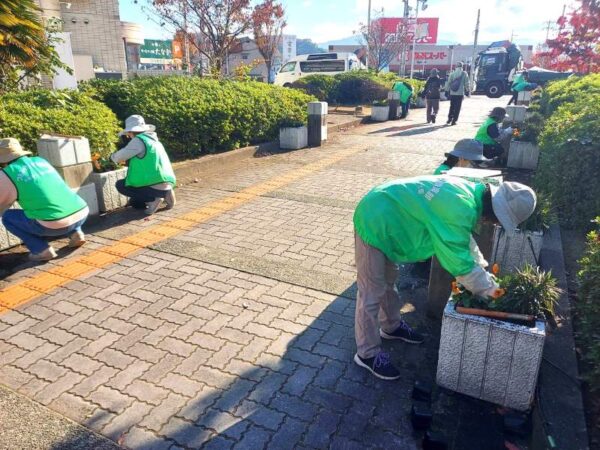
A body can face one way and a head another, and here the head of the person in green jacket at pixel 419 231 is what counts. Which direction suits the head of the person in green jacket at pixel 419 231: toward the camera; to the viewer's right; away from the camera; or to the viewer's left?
to the viewer's right

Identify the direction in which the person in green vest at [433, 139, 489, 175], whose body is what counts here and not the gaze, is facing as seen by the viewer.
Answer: to the viewer's right

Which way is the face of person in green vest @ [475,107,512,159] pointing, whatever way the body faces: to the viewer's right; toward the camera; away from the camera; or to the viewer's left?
to the viewer's right

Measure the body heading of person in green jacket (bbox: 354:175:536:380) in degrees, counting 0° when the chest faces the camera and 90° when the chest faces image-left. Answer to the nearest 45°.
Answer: approximately 270°

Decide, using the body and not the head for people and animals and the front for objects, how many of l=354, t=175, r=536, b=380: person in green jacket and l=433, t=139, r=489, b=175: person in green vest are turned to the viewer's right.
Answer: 2

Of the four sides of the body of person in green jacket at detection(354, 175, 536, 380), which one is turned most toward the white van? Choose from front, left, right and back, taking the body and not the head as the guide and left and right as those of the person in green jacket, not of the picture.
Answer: left

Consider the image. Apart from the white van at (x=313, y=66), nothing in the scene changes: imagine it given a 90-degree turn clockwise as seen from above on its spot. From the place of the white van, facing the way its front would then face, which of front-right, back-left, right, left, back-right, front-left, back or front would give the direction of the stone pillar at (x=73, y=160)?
back

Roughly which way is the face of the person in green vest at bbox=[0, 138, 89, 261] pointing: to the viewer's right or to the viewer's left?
to the viewer's left

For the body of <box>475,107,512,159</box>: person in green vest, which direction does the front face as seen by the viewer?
to the viewer's right

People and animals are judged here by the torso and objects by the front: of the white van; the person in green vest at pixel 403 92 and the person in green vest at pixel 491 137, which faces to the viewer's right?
the person in green vest at pixel 491 137

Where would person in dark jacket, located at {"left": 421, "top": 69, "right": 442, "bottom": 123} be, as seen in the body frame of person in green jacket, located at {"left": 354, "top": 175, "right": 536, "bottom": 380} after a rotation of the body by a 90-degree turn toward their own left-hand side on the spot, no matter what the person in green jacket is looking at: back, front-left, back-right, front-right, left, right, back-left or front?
front

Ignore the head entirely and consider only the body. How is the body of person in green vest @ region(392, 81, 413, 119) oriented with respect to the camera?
to the viewer's left

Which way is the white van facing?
to the viewer's left
